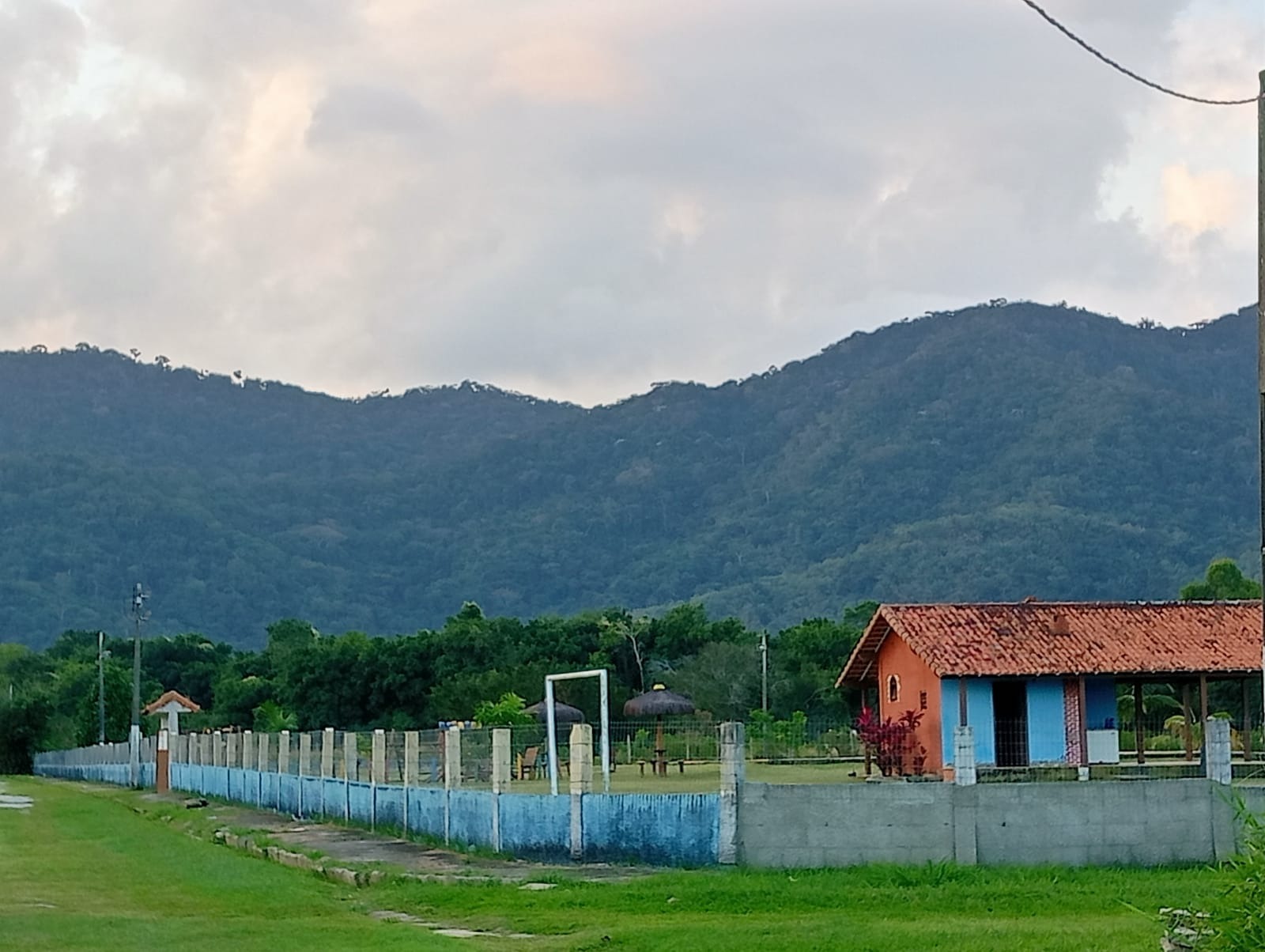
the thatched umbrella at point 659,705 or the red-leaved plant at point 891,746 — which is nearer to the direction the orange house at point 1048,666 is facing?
the red-leaved plant

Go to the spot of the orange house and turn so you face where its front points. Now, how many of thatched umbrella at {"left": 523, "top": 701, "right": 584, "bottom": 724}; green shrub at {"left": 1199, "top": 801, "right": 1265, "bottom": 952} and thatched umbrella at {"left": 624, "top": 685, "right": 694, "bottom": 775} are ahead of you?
1

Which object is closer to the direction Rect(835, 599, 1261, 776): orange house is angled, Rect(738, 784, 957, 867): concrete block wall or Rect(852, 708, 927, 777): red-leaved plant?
the concrete block wall

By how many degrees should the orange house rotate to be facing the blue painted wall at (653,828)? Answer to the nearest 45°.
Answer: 0° — it already faces it

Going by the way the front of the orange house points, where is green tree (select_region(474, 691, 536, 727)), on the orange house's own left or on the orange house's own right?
on the orange house's own right

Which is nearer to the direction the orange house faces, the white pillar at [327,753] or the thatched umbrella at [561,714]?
the white pillar

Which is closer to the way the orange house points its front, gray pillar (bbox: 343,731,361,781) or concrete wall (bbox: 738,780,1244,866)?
the concrete wall

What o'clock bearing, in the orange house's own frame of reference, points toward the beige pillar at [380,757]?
The beige pillar is roughly at 2 o'clock from the orange house.

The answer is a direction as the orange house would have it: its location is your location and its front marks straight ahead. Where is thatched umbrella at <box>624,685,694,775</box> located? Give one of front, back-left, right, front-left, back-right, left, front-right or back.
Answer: back-right

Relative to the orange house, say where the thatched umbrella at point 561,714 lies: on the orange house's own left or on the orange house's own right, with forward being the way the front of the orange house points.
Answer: on the orange house's own right

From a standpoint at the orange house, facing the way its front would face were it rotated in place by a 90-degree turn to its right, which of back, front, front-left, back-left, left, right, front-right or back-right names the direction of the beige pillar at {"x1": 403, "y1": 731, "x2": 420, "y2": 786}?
front-left

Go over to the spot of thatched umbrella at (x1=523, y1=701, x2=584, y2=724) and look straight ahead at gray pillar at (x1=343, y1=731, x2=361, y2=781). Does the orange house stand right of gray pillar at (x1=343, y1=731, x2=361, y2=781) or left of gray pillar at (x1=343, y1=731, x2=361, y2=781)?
left

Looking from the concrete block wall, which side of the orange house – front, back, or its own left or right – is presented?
front

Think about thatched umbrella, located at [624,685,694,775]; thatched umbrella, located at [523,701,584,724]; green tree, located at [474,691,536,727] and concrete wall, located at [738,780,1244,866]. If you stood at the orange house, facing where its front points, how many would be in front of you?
1

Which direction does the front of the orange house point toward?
toward the camera

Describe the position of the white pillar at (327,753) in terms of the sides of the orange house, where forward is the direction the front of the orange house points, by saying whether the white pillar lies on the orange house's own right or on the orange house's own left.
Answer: on the orange house's own right

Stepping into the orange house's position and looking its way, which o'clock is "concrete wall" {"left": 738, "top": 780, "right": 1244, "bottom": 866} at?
The concrete wall is roughly at 12 o'clock from the orange house.

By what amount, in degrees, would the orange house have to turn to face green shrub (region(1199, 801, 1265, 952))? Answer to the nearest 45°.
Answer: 0° — it already faces it

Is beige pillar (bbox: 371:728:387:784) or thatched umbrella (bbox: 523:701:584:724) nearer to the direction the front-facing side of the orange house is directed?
the beige pillar

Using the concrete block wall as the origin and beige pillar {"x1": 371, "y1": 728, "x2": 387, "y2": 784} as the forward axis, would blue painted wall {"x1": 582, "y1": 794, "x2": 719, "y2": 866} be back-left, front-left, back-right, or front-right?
front-left

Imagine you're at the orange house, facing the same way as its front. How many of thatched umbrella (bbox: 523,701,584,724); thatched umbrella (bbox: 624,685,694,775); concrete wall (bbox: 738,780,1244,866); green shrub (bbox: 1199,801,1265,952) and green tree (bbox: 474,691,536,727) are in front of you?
2
